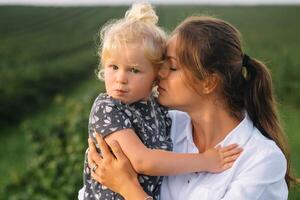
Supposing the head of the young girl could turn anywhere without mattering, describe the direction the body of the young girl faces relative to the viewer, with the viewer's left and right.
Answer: facing the viewer and to the right of the viewer

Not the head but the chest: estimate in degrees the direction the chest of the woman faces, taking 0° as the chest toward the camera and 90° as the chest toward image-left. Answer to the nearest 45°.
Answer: approximately 45°
